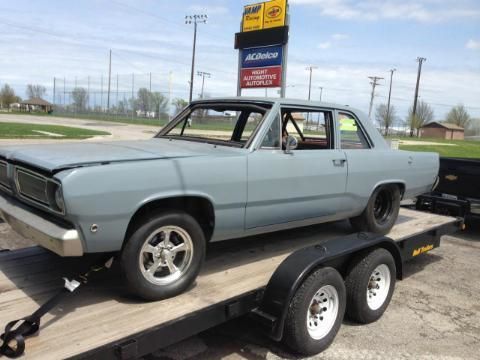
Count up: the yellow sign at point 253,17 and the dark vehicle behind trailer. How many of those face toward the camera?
1

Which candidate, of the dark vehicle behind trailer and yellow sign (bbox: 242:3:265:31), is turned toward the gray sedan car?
the yellow sign

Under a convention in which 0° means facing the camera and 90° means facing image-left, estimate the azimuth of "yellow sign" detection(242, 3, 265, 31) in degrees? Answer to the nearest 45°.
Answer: approximately 0°

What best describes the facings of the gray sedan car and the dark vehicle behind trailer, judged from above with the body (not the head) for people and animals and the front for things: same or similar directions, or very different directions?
very different directions

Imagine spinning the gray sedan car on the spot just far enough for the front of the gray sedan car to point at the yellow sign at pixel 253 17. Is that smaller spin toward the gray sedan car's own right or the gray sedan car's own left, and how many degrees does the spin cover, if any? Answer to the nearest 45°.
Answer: approximately 135° to the gray sedan car's own right

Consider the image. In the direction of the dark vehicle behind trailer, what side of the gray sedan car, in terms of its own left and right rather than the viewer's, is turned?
back

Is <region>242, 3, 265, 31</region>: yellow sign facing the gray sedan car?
yes

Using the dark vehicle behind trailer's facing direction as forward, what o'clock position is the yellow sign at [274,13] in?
The yellow sign is roughly at 9 o'clock from the dark vehicle behind trailer.

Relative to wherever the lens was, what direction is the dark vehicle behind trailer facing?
facing away from the viewer and to the right of the viewer

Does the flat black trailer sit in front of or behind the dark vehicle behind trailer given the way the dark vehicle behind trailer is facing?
behind

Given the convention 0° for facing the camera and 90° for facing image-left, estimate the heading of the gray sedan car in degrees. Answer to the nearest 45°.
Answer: approximately 45°

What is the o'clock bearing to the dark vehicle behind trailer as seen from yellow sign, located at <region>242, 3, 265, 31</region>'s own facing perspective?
The dark vehicle behind trailer is roughly at 11 o'clock from the yellow sign.
